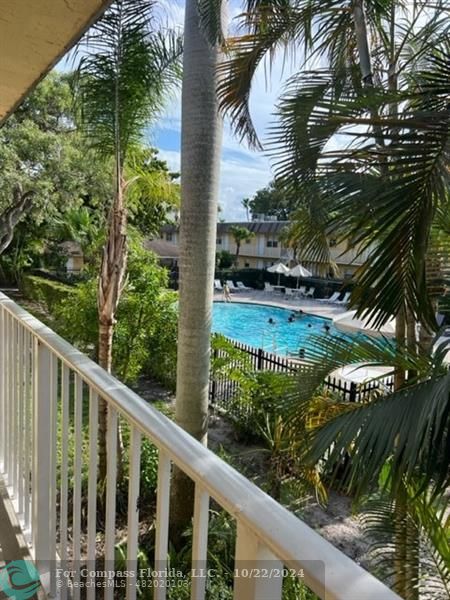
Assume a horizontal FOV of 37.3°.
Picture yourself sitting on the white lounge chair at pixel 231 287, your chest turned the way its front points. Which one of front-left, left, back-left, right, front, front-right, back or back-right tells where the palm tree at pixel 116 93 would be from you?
front-right

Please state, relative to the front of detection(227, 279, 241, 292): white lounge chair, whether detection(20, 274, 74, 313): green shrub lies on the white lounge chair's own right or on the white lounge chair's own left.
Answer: on the white lounge chair's own right

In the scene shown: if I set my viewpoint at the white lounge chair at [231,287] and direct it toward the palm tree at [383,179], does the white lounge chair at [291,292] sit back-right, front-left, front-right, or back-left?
front-left

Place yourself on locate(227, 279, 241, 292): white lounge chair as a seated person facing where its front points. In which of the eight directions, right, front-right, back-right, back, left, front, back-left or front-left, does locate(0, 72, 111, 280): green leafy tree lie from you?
front-right

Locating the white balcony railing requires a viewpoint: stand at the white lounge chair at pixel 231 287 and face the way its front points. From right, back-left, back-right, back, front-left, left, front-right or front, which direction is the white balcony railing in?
front-right

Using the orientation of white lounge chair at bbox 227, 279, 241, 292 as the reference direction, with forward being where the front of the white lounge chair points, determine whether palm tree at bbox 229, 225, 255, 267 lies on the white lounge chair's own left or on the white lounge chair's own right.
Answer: on the white lounge chair's own left

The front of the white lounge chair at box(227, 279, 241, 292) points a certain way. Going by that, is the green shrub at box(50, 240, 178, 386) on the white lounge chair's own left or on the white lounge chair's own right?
on the white lounge chair's own right

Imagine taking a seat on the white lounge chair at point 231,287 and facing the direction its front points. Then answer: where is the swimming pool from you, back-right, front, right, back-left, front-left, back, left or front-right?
front-right

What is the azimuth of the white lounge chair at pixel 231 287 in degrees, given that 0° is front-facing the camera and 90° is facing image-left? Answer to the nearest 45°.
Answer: approximately 315°
